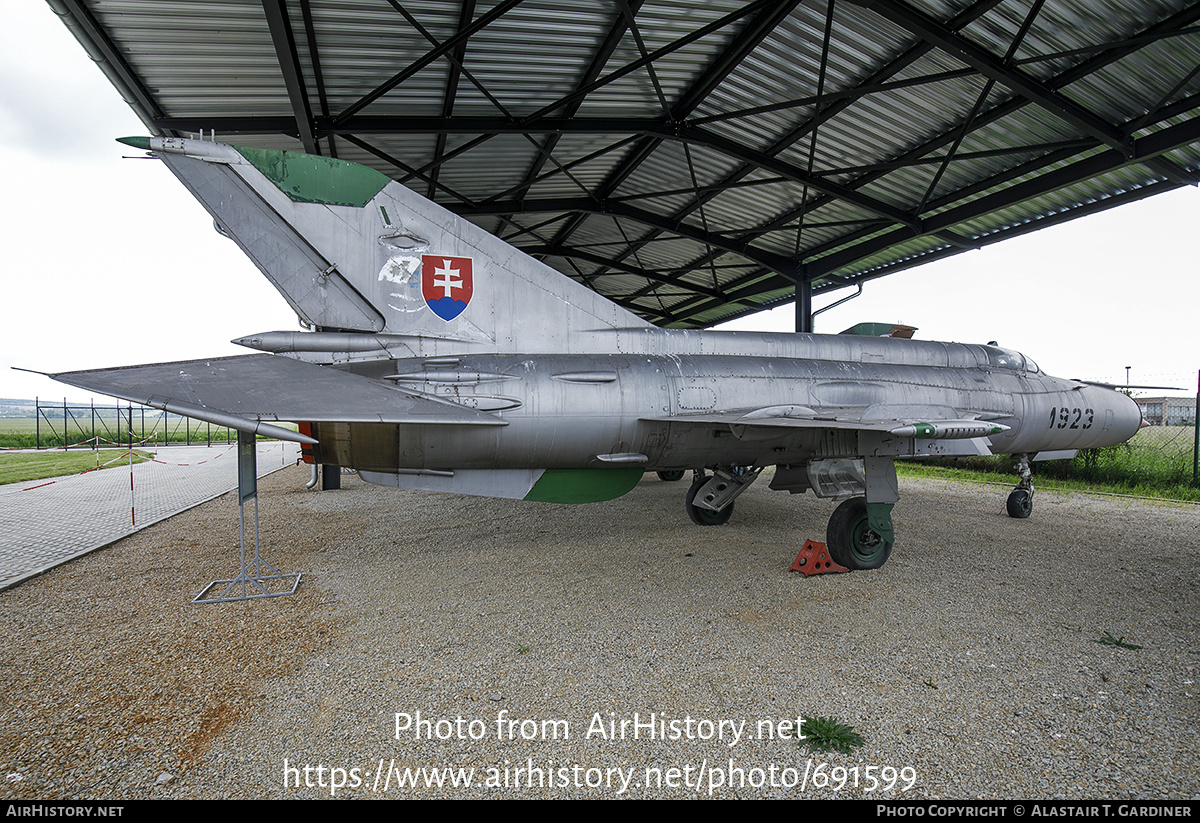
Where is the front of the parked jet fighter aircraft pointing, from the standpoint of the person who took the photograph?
facing away from the viewer and to the right of the viewer

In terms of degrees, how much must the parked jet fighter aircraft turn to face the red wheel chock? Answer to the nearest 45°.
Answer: approximately 45° to its right
